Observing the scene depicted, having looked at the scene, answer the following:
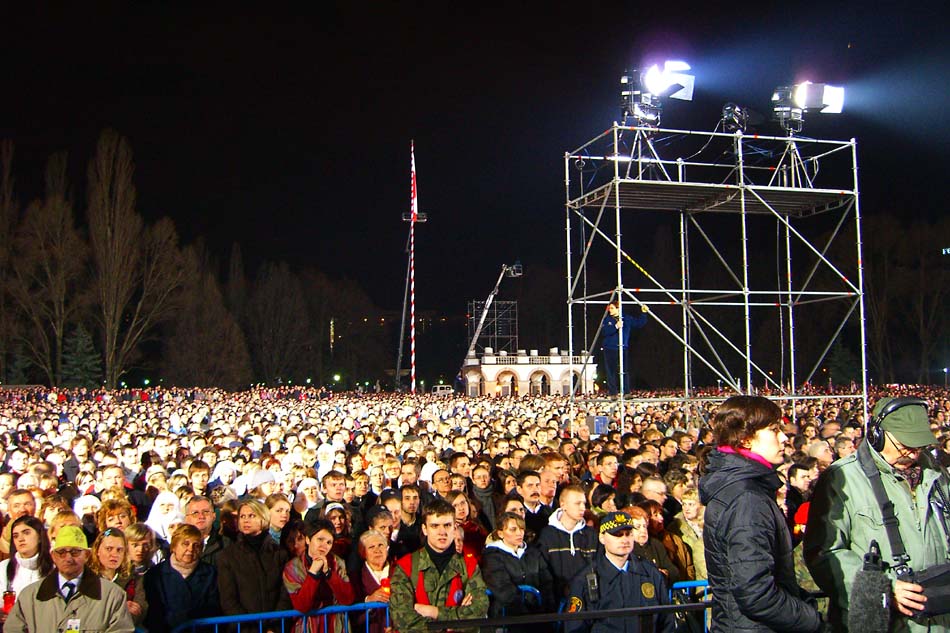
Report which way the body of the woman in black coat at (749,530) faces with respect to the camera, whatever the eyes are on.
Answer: to the viewer's right

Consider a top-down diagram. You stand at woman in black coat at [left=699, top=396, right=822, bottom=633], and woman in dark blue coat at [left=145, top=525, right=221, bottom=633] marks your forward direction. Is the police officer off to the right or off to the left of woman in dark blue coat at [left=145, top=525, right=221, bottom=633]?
right

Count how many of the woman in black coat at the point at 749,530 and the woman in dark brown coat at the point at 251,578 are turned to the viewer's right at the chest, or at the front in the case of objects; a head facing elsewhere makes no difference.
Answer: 1

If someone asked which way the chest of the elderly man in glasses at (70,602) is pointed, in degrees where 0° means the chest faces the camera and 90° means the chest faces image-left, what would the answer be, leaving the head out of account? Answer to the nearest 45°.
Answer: approximately 0°

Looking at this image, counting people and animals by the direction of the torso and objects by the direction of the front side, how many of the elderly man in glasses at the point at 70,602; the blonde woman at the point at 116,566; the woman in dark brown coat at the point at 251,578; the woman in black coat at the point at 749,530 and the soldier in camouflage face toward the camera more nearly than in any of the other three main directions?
4

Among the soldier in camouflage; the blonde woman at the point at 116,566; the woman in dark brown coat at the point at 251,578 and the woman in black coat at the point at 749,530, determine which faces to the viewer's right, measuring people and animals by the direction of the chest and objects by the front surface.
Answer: the woman in black coat at the point at 749,530

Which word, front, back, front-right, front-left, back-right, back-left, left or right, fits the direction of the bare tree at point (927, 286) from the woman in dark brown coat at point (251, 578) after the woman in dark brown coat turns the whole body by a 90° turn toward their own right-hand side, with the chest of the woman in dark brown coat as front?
back-right
